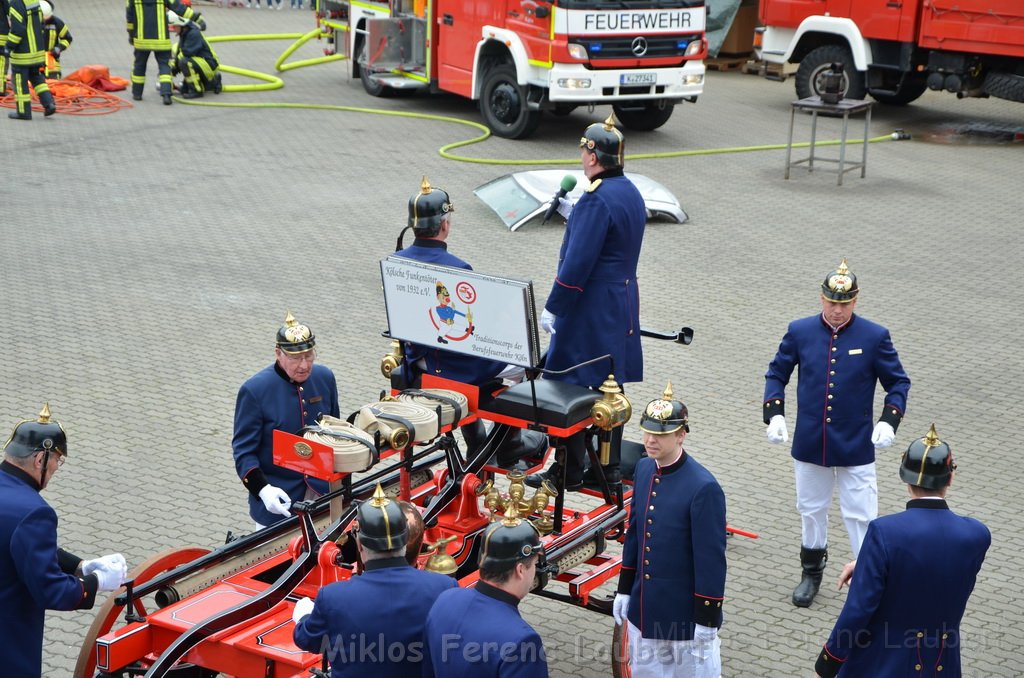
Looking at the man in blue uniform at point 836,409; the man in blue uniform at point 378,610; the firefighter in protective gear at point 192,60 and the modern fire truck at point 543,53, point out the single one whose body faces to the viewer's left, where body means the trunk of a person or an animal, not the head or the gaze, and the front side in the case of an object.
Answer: the firefighter in protective gear

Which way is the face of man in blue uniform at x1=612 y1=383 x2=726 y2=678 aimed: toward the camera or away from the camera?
toward the camera

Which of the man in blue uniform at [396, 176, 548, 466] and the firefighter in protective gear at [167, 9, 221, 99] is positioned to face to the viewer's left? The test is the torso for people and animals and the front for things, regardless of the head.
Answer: the firefighter in protective gear

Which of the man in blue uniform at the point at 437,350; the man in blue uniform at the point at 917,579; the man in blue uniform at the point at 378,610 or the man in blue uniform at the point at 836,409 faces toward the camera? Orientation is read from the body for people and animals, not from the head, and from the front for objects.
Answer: the man in blue uniform at the point at 836,409

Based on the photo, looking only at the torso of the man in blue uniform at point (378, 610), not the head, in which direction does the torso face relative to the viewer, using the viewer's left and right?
facing away from the viewer

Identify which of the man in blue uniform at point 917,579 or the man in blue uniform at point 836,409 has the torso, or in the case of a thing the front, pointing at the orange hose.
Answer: the man in blue uniform at point 917,579

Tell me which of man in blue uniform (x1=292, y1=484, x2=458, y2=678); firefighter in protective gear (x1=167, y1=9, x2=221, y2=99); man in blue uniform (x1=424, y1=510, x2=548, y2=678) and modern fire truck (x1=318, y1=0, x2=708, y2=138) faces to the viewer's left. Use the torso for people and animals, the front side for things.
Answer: the firefighter in protective gear

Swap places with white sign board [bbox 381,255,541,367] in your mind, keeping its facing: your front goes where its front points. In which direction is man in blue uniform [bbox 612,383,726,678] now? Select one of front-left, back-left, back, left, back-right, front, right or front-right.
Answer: left

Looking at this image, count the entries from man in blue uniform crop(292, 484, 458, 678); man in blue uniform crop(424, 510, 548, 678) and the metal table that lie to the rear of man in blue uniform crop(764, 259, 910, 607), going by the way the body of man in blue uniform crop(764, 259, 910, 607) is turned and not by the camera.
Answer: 1

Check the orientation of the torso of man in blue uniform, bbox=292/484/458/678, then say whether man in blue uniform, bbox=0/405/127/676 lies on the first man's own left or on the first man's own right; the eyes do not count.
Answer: on the first man's own left

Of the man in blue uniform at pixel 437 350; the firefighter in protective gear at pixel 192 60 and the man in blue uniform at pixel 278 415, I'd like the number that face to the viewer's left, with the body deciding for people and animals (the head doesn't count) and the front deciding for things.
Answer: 1

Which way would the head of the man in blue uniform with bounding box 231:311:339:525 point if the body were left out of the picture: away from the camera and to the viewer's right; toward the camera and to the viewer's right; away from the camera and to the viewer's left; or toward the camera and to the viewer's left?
toward the camera and to the viewer's right

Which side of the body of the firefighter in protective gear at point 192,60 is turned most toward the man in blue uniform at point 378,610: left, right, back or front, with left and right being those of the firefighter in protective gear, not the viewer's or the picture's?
left

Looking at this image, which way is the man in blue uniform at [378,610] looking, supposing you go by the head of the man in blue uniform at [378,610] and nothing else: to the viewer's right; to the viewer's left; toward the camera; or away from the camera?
away from the camera

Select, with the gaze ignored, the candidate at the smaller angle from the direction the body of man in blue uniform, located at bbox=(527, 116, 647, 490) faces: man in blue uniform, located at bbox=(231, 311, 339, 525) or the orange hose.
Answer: the orange hose

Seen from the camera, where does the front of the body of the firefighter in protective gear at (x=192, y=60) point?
to the viewer's left

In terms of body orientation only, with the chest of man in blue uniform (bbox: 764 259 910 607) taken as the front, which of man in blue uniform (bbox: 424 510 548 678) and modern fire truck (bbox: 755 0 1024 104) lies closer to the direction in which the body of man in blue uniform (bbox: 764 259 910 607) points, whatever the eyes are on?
the man in blue uniform
